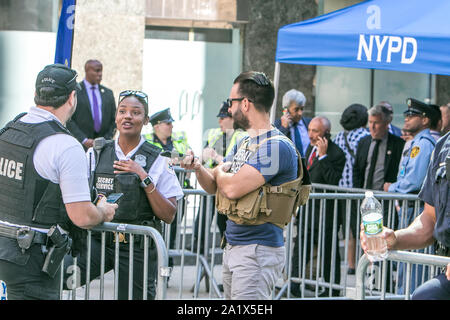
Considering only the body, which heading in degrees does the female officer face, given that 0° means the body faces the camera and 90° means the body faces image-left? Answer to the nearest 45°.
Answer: approximately 45°

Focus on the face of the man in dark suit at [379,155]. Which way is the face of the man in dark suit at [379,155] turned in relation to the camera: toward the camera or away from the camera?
toward the camera

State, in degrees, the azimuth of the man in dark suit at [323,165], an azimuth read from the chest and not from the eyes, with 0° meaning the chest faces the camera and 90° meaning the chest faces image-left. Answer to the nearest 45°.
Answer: approximately 45°

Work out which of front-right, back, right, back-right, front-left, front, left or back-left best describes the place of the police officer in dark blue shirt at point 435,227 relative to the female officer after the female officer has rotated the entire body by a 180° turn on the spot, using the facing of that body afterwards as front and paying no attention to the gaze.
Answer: right

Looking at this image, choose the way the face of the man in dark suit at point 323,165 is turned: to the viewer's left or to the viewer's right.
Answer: to the viewer's left

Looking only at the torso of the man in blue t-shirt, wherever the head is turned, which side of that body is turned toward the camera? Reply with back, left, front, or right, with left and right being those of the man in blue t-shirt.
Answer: left

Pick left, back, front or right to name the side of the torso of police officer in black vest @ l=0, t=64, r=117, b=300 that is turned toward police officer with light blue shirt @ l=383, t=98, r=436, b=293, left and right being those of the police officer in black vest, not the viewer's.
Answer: front

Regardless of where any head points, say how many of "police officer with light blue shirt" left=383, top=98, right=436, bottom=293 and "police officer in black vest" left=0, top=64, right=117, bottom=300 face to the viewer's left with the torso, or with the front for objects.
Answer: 1

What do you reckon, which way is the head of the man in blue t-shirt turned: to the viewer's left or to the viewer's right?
to the viewer's left

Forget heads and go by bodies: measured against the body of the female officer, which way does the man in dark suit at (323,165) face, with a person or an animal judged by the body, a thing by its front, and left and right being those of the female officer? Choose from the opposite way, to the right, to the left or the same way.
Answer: the same way

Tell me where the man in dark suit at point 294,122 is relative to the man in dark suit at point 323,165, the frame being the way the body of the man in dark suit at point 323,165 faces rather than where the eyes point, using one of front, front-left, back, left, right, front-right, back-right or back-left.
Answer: right

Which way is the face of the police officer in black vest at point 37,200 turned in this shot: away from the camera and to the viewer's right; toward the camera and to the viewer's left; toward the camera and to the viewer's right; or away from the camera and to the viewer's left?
away from the camera and to the viewer's right

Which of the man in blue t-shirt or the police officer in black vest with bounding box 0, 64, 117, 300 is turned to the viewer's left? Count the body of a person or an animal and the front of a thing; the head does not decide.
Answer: the man in blue t-shirt

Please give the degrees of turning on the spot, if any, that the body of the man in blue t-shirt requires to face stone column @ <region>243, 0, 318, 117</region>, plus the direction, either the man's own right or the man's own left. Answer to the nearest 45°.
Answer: approximately 90° to the man's own right

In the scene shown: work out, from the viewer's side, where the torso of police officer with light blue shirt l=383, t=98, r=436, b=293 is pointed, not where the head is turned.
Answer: to the viewer's left
